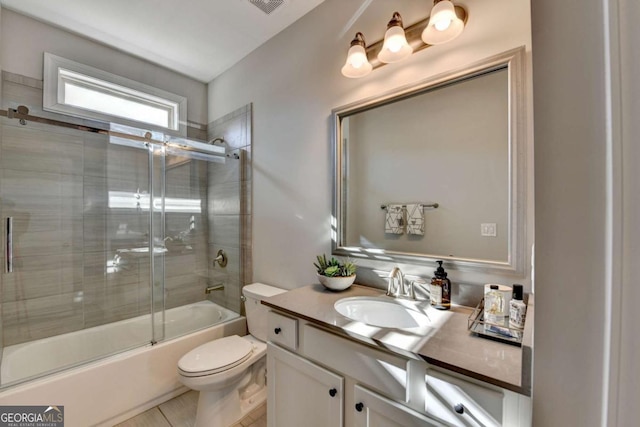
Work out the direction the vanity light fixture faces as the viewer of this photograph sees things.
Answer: facing the viewer and to the left of the viewer

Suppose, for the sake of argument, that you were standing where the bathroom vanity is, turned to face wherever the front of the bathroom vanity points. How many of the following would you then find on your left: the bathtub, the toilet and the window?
0

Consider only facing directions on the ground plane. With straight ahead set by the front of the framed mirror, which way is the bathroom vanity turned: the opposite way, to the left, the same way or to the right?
the same way

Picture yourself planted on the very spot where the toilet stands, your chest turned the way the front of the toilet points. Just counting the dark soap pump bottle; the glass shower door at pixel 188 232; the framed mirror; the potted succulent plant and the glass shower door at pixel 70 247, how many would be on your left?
3

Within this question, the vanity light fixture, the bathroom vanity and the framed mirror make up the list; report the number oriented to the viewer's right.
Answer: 0

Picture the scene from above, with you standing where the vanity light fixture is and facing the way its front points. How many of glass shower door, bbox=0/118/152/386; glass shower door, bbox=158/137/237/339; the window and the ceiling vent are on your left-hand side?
0

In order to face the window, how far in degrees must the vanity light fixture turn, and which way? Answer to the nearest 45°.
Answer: approximately 45° to its right

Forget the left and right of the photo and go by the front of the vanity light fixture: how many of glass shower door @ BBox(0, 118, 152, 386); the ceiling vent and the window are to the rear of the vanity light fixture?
0

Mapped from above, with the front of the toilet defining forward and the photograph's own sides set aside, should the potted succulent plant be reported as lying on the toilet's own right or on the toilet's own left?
on the toilet's own left

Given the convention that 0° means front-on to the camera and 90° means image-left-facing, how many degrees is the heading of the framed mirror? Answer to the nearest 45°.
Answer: approximately 45°

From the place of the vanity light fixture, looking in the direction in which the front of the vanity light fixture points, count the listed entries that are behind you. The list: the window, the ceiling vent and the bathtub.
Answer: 0

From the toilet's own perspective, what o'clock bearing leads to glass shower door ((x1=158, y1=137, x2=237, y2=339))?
The glass shower door is roughly at 4 o'clock from the toilet.

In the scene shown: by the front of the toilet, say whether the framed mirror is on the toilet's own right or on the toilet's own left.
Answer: on the toilet's own left

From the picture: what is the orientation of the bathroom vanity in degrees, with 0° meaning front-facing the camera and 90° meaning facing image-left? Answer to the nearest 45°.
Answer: approximately 45°

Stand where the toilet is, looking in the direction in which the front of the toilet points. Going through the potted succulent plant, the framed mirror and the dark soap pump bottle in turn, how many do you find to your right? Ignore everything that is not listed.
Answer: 0

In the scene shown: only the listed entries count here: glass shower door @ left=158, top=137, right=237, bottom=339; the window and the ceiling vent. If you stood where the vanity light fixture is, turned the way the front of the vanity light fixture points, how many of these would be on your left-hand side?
0
